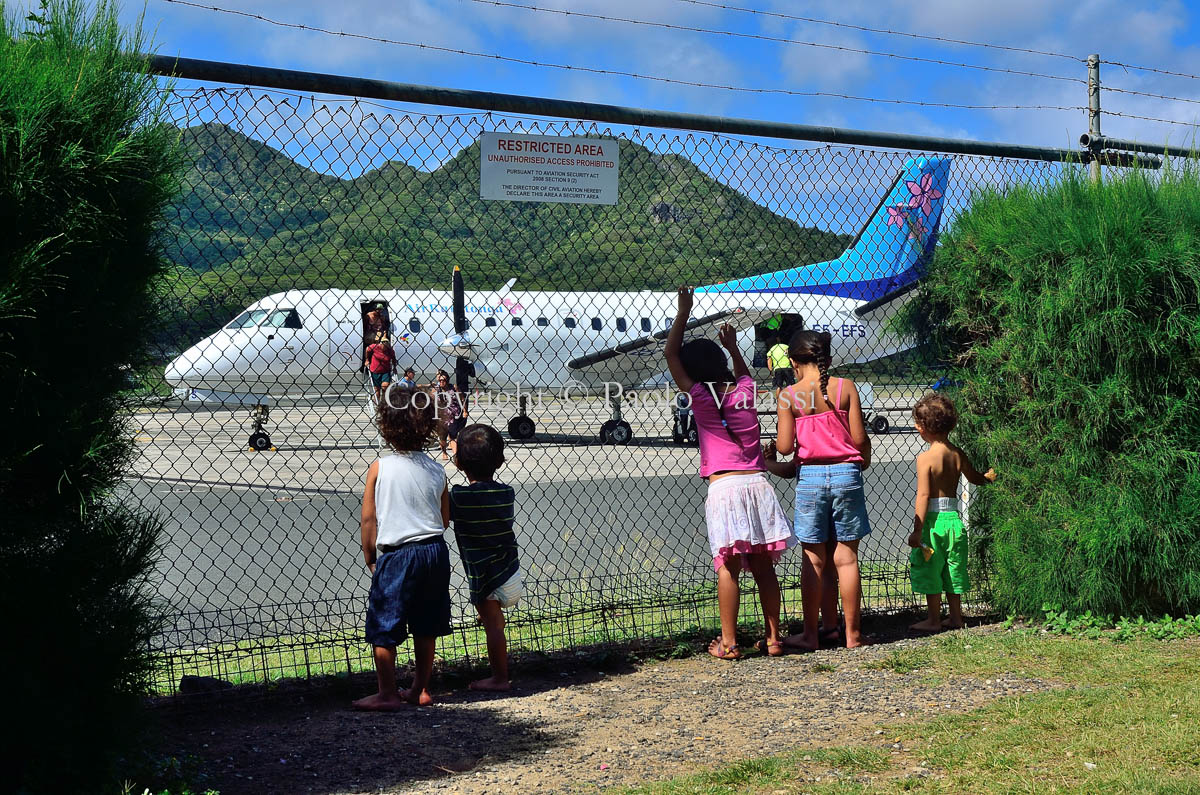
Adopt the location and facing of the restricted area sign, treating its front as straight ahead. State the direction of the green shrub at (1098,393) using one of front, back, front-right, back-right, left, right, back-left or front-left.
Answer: left

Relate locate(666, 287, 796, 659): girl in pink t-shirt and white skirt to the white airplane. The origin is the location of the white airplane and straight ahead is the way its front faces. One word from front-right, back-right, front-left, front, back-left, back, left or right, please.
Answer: left

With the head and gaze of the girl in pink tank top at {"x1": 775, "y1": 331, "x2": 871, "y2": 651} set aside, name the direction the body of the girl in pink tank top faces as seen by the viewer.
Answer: away from the camera

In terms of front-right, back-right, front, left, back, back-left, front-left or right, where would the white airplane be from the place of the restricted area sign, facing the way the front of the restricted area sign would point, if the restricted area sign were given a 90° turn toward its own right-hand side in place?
right

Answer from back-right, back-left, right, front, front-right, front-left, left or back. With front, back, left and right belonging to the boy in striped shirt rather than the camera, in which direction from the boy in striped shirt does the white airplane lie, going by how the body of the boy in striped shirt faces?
front-right

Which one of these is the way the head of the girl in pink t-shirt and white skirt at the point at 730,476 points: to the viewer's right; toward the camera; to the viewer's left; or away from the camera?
away from the camera

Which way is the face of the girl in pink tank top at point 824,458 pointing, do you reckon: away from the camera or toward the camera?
away from the camera

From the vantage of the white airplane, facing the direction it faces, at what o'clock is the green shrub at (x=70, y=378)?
The green shrub is roughly at 9 o'clock from the white airplane.

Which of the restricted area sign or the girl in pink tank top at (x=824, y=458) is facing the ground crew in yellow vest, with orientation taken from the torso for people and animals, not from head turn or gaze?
the girl in pink tank top

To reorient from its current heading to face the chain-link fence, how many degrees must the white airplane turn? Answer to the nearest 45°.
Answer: approximately 90° to its left

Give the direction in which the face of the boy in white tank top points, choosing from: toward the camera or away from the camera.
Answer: away from the camera

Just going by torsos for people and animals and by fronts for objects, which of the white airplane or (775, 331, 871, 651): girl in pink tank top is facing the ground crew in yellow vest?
the girl in pink tank top

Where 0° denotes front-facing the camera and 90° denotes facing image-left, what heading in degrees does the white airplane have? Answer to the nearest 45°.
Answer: approximately 90°

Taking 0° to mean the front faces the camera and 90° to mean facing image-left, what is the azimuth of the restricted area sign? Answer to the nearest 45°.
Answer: approximately 0°
